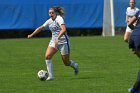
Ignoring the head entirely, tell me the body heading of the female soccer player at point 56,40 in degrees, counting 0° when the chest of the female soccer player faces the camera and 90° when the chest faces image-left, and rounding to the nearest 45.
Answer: approximately 45°
